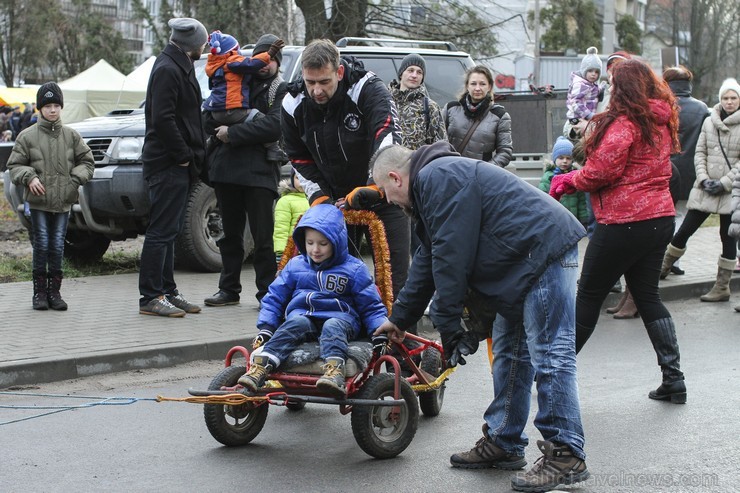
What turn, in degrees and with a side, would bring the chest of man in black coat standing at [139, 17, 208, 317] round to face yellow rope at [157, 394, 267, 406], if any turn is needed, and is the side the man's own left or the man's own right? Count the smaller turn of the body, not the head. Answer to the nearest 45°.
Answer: approximately 90° to the man's own right

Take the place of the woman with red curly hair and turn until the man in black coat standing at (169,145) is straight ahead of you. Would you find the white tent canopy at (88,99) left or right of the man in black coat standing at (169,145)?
right

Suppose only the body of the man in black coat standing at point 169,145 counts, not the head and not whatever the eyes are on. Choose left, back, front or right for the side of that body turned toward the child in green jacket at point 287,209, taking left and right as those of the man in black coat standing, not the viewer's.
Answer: front

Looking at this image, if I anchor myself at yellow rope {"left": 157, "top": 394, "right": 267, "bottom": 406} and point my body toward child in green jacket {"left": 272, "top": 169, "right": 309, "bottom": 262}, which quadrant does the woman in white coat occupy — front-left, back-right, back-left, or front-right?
front-right

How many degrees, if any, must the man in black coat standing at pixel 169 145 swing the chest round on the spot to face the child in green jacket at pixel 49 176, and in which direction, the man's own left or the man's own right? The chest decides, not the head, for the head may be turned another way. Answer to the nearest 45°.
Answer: approximately 180°

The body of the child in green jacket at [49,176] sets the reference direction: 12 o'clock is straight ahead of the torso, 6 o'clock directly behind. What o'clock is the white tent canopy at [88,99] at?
The white tent canopy is roughly at 6 o'clock from the child in green jacket.

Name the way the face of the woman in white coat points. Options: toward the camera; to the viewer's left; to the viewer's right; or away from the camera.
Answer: toward the camera

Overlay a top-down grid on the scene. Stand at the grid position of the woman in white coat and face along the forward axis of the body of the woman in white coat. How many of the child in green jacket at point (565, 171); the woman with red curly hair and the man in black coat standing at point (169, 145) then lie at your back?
0

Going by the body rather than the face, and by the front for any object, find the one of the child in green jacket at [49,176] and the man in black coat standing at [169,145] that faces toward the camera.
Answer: the child in green jacket

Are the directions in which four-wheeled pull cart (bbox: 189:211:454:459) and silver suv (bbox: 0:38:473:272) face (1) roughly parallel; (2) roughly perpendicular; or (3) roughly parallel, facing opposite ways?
roughly parallel

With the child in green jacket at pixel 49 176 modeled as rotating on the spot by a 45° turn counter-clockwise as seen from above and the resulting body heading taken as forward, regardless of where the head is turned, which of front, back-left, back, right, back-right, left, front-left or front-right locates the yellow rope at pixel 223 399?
front-right

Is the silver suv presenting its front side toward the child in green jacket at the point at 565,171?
no

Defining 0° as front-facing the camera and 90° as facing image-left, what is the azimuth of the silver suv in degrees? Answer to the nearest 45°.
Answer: approximately 45°

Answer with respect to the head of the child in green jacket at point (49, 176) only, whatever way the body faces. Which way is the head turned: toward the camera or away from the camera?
toward the camera

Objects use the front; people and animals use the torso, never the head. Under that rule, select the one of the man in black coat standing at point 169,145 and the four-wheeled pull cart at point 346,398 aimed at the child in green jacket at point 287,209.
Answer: the man in black coat standing

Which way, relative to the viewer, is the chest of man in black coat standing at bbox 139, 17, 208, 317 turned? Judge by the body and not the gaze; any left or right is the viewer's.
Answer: facing to the right of the viewer

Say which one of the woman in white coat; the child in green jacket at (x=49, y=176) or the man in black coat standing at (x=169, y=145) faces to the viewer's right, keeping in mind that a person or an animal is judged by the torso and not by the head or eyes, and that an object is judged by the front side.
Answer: the man in black coat standing

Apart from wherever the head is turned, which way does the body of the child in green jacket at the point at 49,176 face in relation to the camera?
toward the camera

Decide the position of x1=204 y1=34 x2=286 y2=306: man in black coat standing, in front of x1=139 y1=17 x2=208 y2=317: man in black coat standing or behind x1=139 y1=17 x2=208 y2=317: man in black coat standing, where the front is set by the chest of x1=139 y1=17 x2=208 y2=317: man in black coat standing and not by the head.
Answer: in front
